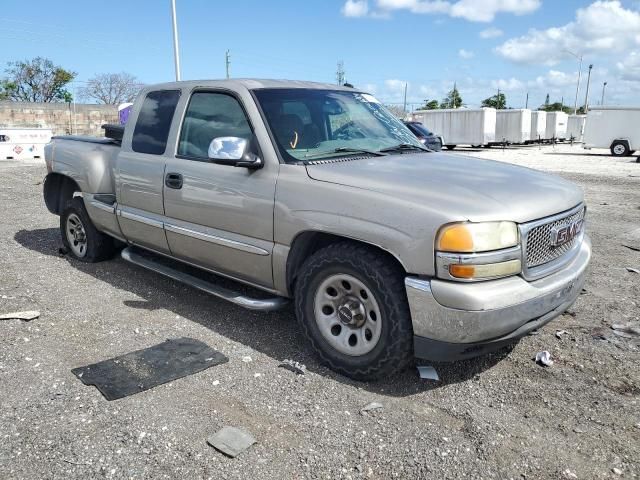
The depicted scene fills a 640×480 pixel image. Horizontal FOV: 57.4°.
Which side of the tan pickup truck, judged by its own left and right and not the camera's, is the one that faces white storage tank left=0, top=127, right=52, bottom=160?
back

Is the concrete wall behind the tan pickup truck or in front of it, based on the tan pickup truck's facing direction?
behind

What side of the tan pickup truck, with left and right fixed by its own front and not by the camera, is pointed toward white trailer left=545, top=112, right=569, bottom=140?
left

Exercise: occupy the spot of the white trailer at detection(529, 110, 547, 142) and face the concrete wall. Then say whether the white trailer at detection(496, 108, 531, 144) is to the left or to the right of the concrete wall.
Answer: left

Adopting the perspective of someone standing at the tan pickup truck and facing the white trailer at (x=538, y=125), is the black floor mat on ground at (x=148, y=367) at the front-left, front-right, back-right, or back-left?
back-left

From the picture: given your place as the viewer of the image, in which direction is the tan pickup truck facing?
facing the viewer and to the right of the viewer

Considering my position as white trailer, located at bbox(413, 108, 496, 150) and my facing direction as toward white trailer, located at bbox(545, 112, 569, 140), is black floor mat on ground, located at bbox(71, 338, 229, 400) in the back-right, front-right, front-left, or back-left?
back-right

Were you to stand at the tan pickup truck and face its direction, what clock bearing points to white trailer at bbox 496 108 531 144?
The white trailer is roughly at 8 o'clock from the tan pickup truck.

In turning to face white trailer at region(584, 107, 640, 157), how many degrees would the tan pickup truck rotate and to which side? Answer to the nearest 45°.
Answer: approximately 90° to its left
